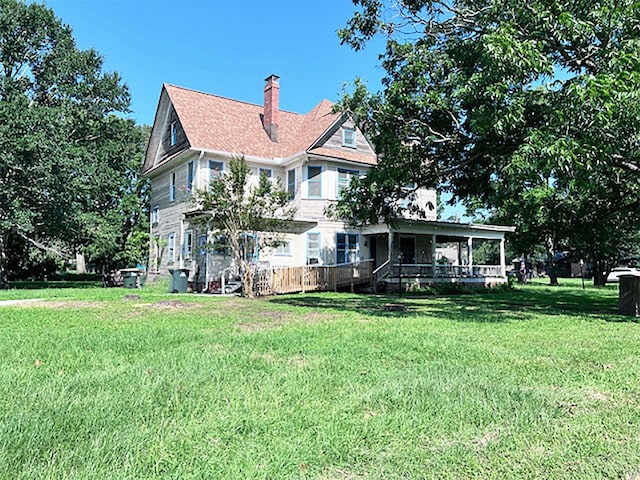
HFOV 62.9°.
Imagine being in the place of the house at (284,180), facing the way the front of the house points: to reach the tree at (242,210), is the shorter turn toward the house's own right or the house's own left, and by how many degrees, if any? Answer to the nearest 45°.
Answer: approximately 90° to the house's own right
